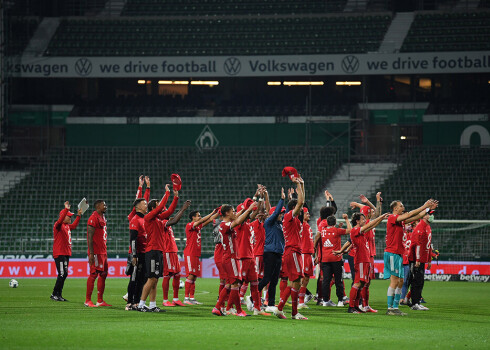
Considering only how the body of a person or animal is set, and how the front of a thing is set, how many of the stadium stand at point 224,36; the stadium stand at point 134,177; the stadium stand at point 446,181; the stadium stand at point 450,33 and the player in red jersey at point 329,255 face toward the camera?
4

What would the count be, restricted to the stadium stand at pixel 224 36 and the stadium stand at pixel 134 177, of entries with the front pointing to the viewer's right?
0

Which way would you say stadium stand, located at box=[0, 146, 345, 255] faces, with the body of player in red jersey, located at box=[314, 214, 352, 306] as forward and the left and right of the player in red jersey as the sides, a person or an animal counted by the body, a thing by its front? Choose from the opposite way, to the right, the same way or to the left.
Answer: the opposite way

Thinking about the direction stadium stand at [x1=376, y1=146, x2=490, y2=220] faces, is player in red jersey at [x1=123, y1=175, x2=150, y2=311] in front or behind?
in front
